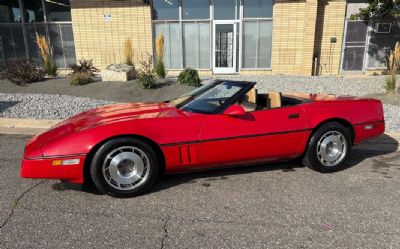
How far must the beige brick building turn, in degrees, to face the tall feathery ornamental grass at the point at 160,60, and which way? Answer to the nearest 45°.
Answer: approximately 45° to its right

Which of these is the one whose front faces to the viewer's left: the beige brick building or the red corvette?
the red corvette

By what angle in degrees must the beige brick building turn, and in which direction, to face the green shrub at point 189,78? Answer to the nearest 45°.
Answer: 0° — it already faces it

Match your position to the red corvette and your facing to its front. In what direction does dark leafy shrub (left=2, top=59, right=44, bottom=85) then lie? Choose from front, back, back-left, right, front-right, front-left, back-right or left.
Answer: front-right

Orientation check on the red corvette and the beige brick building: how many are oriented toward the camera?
1

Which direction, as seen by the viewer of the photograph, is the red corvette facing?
facing to the left of the viewer

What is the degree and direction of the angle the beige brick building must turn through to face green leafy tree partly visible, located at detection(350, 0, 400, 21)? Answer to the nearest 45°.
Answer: approximately 90° to its left

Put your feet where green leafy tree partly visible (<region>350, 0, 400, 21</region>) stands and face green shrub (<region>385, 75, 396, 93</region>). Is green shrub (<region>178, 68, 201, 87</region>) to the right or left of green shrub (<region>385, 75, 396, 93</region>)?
right

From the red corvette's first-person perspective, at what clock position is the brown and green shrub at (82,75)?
The brown and green shrub is roughly at 2 o'clock from the red corvette.

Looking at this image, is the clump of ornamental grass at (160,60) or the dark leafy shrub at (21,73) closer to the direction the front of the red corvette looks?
the dark leafy shrub

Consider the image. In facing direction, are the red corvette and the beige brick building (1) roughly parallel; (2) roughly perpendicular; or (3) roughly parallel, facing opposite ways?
roughly perpendicular

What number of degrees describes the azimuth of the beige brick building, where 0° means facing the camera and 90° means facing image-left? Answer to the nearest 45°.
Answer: approximately 0°

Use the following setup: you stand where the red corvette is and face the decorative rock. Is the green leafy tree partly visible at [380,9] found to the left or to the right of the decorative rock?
right

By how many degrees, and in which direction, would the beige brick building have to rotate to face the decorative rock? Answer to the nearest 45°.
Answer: approximately 45° to its right

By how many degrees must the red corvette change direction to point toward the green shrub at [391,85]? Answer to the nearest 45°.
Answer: approximately 135° to its right
